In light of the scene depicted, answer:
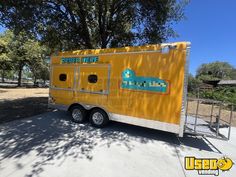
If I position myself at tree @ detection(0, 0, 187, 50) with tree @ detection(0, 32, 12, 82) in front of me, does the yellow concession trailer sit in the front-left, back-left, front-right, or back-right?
back-left

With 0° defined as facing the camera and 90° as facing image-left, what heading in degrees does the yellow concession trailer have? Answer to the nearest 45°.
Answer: approximately 315°

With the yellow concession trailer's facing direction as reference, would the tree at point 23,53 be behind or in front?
behind

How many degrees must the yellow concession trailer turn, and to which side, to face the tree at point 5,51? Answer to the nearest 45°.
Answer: approximately 180°
